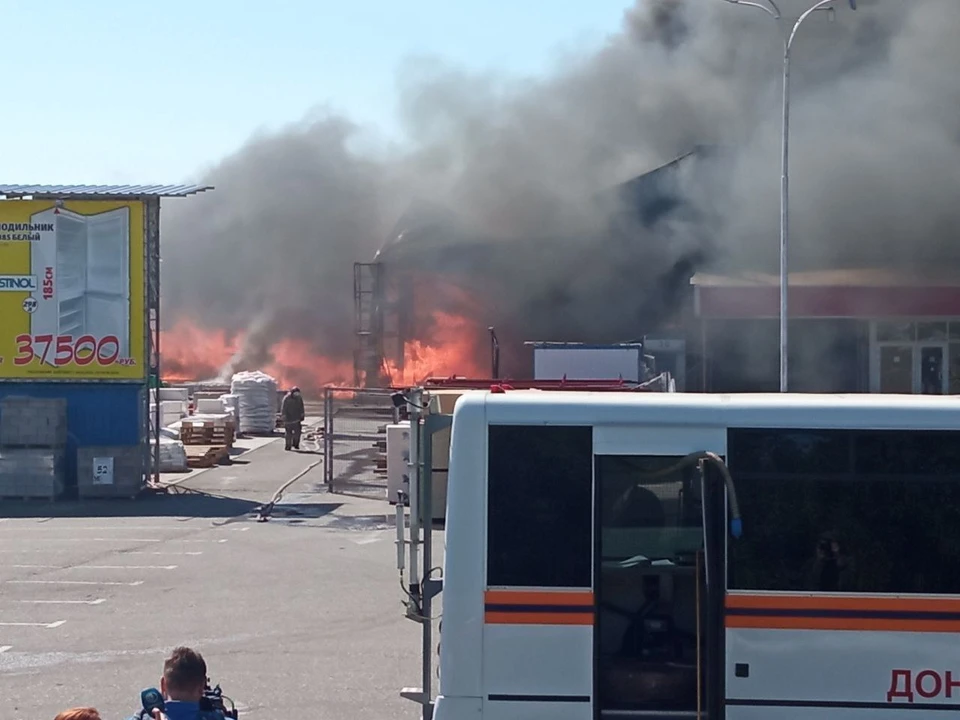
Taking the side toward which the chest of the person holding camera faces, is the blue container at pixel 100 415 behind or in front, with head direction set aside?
in front

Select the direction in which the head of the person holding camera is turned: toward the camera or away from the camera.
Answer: away from the camera

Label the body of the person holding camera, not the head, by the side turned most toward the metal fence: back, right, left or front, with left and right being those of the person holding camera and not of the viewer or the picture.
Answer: front

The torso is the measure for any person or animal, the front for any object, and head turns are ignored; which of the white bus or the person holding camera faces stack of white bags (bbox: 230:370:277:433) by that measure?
the person holding camera

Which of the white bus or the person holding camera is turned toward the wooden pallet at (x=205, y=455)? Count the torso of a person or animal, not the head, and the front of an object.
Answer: the person holding camera

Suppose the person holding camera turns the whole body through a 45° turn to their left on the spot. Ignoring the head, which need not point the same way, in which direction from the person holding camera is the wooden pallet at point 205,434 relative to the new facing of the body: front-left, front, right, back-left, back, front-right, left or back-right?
front-right

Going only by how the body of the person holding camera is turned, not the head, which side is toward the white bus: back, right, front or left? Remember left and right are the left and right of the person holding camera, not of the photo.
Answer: right

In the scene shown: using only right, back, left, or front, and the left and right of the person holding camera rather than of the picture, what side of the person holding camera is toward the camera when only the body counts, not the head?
back

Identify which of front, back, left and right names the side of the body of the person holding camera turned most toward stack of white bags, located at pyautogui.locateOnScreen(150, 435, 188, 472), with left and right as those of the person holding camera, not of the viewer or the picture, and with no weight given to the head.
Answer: front
